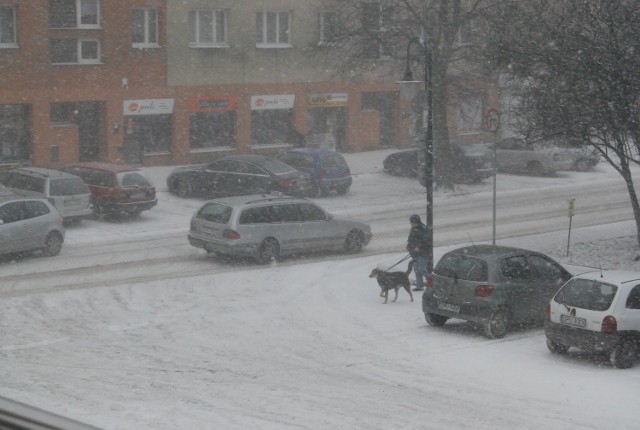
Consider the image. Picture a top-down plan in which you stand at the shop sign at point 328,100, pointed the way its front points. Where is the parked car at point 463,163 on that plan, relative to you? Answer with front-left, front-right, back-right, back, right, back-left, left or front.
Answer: front-left

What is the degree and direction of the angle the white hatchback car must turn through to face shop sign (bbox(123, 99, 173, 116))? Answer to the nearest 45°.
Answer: approximately 90° to its left

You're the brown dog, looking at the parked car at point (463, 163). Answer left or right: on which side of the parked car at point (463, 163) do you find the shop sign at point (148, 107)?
left

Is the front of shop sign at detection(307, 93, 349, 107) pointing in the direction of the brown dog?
yes

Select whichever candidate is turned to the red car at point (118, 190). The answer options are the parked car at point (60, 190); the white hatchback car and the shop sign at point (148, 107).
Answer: the shop sign

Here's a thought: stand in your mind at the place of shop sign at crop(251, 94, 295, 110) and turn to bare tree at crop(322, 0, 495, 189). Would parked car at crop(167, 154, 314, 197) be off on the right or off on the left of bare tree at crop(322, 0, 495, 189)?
right

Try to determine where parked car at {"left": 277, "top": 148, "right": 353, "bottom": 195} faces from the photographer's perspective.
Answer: facing away from the viewer and to the left of the viewer

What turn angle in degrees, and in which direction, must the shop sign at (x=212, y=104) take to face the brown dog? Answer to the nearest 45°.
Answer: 0° — it already faces it

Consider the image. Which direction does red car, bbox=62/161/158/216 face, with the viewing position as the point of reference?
facing away from the viewer and to the left of the viewer

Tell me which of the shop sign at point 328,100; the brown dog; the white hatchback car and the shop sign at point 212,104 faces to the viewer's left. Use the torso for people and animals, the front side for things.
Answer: the brown dog
